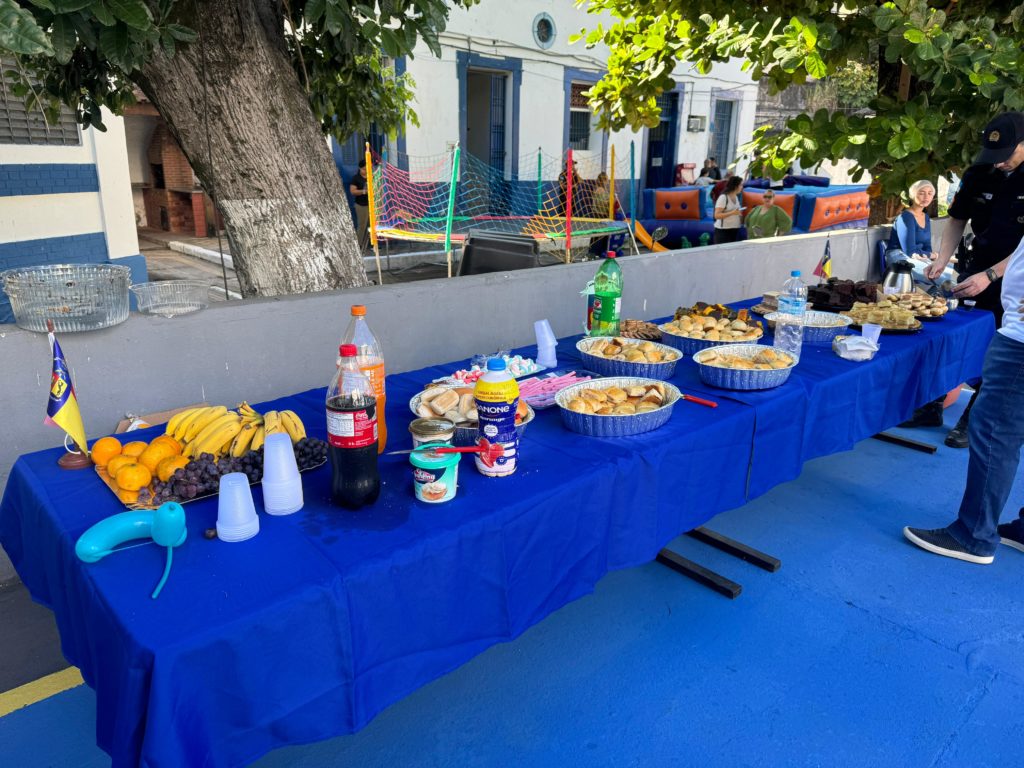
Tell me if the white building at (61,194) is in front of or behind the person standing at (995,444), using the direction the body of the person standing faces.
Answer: in front

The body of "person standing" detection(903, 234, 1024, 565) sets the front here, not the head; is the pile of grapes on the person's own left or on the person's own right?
on the person's own left

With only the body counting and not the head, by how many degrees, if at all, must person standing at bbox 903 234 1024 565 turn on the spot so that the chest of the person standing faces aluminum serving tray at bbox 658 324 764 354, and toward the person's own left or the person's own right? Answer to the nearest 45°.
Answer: approximately 45° to the person's own left

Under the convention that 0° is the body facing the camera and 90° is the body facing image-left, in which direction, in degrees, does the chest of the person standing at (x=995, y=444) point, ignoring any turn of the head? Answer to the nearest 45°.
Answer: approximately 90°

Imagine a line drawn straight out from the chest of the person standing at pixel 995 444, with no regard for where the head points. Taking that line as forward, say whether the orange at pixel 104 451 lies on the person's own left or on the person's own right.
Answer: on the person's own left

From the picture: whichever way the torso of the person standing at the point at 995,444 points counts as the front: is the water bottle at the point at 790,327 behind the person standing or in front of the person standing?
in front

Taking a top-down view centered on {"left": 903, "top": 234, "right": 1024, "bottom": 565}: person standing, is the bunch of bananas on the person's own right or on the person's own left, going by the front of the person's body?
on the person's own left

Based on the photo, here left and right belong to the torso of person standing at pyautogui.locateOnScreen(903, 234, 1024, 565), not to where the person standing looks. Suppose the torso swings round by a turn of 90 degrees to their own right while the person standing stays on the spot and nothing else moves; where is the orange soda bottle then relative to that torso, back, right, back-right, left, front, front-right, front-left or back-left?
back-left

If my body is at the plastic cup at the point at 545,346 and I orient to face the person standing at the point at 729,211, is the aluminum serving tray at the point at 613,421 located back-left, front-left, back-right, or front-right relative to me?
back-right

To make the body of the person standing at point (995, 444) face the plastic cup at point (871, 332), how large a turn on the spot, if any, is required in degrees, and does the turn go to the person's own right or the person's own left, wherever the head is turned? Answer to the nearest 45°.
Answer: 0° — they already face it

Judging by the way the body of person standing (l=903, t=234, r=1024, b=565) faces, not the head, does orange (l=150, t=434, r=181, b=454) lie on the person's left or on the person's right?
on the person's left

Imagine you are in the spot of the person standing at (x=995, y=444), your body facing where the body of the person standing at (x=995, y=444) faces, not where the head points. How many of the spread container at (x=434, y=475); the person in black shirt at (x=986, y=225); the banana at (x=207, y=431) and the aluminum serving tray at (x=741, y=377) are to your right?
1
